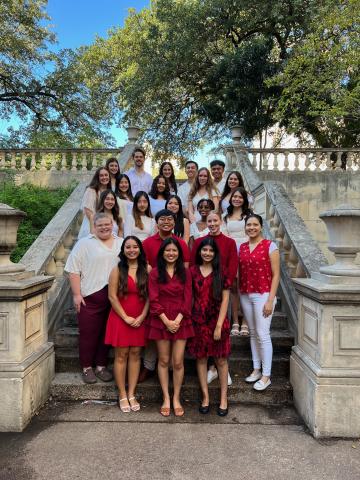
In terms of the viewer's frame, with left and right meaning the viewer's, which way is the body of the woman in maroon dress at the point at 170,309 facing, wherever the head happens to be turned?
facing the viewer

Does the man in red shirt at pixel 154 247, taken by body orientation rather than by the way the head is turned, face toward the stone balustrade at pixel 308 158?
no

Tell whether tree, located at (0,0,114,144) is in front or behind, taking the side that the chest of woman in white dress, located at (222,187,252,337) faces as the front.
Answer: behind

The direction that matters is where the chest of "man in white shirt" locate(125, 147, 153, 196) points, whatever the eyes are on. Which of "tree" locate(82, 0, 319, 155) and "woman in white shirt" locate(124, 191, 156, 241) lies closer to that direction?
the woman in white shirt

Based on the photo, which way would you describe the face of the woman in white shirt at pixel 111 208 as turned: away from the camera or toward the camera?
toward the camera

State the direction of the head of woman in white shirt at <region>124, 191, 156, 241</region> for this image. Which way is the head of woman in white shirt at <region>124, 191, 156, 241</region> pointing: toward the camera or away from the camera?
toward the camera

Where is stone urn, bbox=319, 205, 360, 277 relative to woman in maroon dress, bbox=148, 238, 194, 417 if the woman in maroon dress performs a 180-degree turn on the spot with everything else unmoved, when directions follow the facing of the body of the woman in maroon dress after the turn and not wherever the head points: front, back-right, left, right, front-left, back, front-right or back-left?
right

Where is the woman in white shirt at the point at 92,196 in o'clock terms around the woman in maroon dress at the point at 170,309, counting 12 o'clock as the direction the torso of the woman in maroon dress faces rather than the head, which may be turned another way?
The woman in white shirt is roughly at 5 o'clock from the woman in maroon dress.

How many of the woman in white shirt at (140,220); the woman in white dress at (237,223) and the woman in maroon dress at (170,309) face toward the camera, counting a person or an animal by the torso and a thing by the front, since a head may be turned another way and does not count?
3

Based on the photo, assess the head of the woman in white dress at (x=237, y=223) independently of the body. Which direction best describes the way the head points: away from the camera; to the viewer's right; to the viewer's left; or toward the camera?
toward the camera

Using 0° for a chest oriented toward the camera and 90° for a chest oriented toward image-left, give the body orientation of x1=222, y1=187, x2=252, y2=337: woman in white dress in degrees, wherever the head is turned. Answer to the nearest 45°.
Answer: approximately 0°

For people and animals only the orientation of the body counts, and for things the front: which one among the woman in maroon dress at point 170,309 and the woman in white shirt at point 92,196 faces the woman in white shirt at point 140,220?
the woman in white shirt at point 92,196

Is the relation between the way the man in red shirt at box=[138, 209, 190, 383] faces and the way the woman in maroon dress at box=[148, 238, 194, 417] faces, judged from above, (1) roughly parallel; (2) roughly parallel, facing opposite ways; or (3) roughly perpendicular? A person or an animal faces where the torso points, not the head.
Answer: roughly parallel

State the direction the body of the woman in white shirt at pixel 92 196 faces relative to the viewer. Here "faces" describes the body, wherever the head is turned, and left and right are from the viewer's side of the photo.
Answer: facing the viewer and to the right of the viewer

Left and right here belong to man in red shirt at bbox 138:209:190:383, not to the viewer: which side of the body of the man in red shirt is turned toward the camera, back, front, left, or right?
front

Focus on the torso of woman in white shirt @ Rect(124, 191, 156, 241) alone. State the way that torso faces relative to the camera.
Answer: toward the camera

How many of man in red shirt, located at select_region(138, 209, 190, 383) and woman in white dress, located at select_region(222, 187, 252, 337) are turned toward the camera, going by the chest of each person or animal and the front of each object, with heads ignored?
2

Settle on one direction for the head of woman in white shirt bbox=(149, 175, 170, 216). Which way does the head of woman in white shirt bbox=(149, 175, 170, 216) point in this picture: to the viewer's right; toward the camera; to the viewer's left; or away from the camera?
toward the camera

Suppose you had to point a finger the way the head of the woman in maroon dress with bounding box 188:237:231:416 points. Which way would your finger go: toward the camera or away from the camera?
toward the camera
